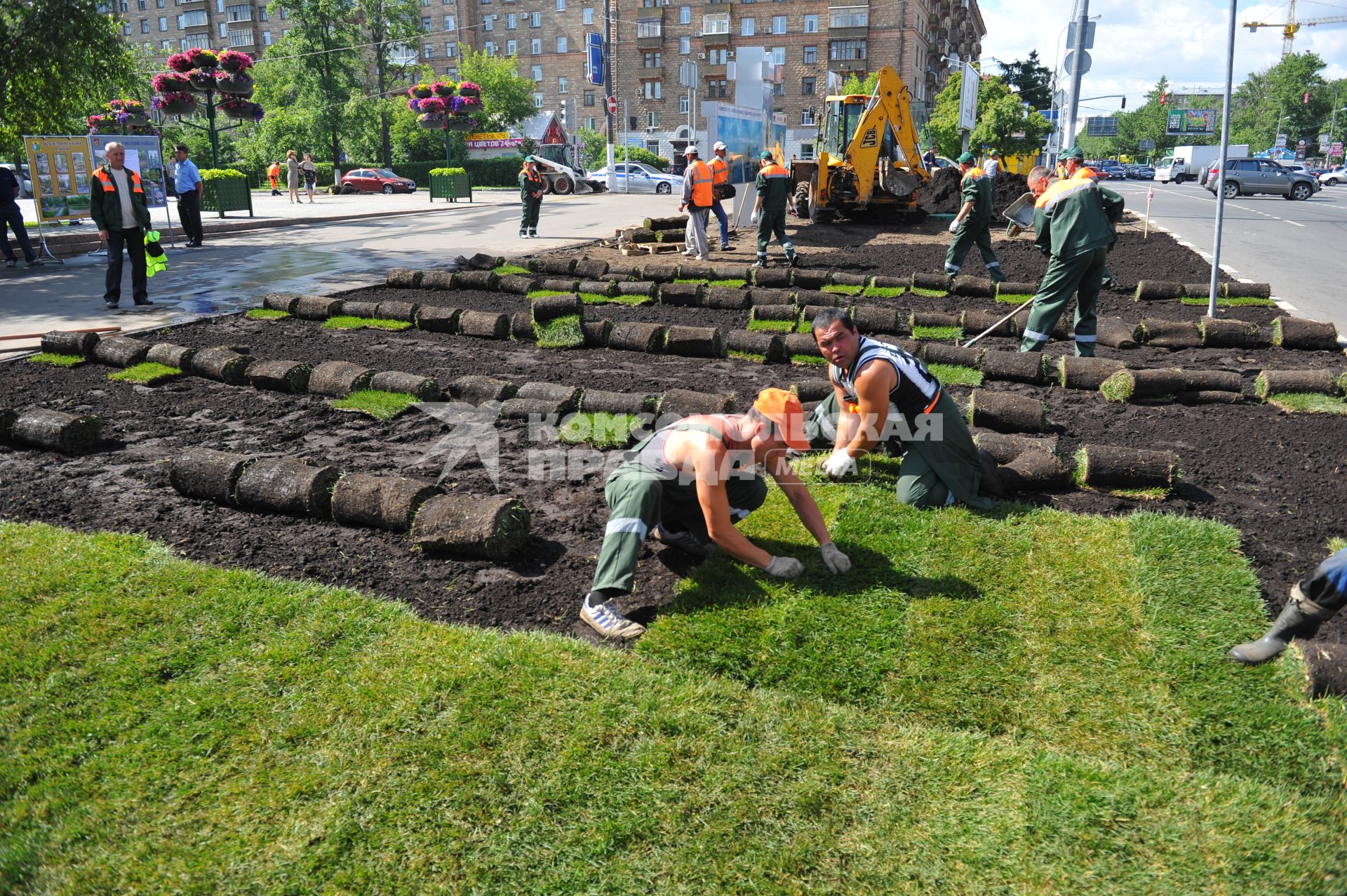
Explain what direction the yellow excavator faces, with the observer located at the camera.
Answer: facing away from the viewer and to the left of the viewer

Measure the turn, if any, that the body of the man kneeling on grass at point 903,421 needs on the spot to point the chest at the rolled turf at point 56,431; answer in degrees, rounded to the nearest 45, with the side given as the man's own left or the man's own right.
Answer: approximately 45° to the man's own right

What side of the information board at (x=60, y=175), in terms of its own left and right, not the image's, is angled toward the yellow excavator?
left

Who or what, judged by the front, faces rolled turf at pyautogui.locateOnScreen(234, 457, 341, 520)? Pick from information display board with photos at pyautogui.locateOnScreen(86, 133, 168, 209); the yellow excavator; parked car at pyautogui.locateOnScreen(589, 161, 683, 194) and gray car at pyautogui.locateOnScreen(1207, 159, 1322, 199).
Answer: the information display board with photos

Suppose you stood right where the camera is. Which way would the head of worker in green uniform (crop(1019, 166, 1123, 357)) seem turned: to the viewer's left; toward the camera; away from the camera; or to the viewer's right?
to the viewer's left

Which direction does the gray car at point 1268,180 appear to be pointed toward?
to the viewer's right
